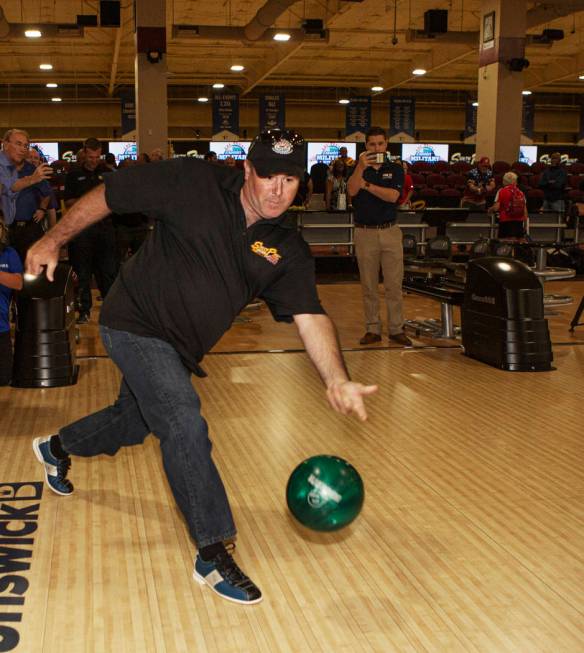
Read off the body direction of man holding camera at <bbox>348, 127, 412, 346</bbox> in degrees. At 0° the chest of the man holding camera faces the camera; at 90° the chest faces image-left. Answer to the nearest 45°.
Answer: approximately 0°

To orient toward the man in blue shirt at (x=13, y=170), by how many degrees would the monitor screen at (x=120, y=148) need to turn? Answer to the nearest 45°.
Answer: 0° — it already faces them

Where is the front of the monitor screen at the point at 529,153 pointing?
toward the camera

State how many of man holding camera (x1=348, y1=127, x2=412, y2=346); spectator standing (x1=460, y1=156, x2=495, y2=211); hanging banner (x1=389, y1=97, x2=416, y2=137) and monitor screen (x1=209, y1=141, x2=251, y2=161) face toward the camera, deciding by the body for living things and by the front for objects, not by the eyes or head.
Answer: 4

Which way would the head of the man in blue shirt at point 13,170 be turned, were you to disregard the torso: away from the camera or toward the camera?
toward the camera

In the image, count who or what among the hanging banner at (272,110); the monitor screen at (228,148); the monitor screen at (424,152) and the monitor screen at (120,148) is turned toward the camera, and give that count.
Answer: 4

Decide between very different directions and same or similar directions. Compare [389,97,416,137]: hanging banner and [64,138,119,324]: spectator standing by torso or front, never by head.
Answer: same or similar directions

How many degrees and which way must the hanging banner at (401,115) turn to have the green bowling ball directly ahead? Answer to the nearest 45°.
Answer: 0° — it already faces it

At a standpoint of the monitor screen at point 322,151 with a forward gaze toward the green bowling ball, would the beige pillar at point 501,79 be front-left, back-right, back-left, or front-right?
front-left

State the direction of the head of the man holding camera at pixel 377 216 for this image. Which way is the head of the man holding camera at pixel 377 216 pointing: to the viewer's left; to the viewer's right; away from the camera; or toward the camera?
toward the camera

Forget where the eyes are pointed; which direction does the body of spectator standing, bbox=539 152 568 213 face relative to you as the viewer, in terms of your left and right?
facing the viewer

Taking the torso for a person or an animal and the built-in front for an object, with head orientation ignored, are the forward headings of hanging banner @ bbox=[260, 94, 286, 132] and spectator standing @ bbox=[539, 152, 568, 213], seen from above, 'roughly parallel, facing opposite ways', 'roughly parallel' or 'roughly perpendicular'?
roughly parallel

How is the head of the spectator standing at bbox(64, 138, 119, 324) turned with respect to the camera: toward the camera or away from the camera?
toward the camera

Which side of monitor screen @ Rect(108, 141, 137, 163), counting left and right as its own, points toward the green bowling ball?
front

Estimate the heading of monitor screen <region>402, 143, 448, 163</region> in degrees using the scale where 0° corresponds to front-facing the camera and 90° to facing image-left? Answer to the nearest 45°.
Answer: approximately 0°

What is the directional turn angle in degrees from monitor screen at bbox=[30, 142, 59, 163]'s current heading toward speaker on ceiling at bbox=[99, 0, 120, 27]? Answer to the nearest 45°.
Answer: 0° — it already faces it

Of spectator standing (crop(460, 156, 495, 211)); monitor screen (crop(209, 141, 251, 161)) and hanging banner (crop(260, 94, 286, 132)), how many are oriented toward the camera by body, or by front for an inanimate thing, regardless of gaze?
3
